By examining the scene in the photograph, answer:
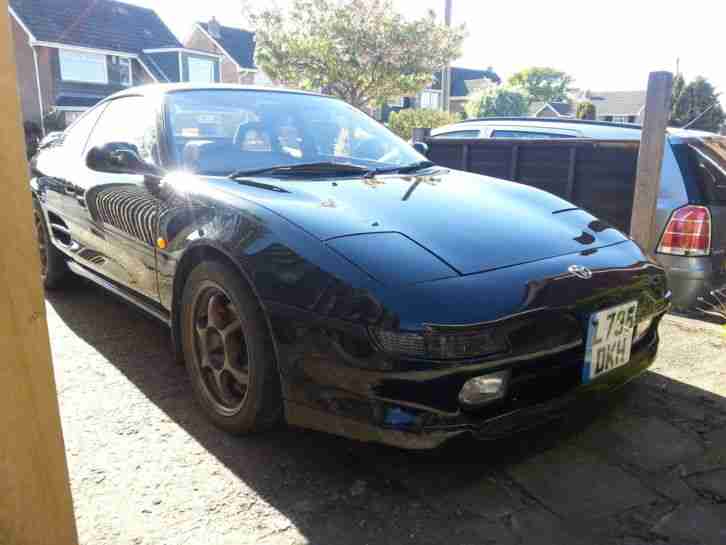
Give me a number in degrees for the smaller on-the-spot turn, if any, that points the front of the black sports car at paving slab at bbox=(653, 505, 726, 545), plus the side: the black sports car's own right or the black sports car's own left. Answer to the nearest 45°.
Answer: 0° — it already faces it

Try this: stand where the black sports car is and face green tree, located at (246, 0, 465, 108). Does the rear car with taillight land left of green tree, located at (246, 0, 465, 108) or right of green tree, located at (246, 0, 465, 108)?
right

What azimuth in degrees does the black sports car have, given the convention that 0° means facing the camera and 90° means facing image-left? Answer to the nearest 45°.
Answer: approximately 315°

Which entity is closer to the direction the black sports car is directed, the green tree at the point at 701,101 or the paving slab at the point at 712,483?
the paving slab

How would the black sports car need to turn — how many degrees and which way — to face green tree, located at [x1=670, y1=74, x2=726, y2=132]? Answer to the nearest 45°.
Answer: approximately 90° to its left

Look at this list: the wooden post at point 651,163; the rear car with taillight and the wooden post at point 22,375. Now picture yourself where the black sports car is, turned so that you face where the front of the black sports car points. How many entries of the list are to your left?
2

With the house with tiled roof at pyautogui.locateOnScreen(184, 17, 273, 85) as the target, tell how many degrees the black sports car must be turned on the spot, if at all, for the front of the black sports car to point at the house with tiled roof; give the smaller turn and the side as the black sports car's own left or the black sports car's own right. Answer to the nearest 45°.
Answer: approximately 135° to the black sports car's own left
